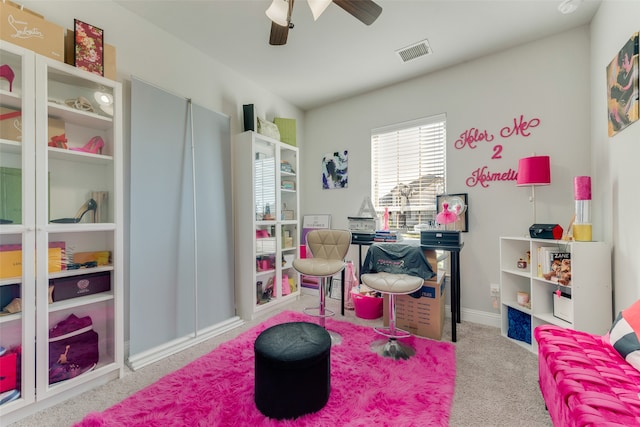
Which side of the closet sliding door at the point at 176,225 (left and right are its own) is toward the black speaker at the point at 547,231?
front

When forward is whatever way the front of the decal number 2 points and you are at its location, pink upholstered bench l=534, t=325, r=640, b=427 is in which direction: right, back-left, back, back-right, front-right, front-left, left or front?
front

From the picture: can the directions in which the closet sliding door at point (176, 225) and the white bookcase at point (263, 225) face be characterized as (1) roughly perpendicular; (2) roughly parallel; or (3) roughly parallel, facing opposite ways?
roughly parallel

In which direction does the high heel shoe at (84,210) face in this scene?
to the viewer's left

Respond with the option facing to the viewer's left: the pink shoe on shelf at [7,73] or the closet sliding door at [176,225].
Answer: the pink shoe on shelf

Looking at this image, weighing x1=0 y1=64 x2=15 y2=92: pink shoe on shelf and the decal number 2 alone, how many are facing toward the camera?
1

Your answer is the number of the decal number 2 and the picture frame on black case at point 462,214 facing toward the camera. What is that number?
2

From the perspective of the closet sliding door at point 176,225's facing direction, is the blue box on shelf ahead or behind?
ahead

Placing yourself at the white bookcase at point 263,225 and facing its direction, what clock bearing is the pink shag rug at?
The pink shag rug is roughly at 1 o'clock from the white bookcase.

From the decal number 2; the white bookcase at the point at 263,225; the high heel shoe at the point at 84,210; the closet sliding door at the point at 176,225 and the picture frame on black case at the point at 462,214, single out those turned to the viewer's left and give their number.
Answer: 1

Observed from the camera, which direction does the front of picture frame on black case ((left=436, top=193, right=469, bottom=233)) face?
facing the viewer

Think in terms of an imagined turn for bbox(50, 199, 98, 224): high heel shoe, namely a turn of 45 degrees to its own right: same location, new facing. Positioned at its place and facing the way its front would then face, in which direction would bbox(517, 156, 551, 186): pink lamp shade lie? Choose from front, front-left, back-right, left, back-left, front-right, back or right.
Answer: back

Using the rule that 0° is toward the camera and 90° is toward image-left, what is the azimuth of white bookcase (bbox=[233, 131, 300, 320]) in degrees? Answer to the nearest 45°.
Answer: approximately 315°

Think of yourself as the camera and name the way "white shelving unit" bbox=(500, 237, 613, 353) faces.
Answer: facing the viewer and to the left of the viewer
